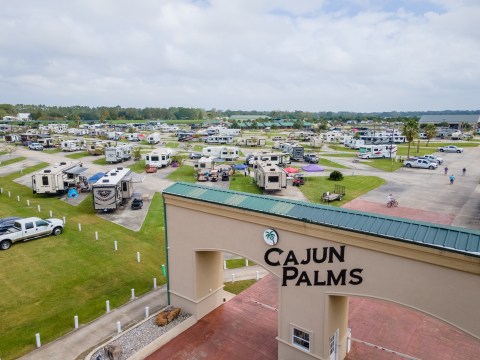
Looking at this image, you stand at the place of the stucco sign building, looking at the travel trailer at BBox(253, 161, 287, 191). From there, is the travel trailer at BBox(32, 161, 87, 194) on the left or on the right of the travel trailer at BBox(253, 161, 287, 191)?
left

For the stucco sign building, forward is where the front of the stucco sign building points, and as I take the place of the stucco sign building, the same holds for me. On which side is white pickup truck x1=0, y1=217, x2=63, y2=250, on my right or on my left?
on my right

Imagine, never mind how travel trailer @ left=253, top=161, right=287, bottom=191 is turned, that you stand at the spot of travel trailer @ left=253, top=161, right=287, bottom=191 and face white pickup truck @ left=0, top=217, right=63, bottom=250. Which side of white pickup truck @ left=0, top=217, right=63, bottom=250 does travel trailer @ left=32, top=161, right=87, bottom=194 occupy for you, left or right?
right

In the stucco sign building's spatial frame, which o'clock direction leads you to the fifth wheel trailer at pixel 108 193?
The fifth wheel trailer is roughly at 3 o'clock from the stucco sign building.
